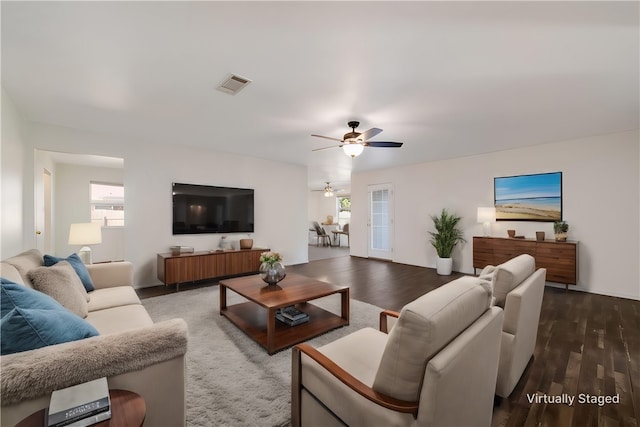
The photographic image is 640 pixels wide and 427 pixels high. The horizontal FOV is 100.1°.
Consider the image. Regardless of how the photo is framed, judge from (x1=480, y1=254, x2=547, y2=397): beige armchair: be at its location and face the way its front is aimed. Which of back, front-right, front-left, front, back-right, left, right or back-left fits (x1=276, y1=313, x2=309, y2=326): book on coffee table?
front-left

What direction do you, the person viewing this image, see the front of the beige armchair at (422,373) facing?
facing away from the viewer and to the left of the viewer

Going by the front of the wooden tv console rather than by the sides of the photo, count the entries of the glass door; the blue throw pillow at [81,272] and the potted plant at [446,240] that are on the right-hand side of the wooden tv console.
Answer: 1

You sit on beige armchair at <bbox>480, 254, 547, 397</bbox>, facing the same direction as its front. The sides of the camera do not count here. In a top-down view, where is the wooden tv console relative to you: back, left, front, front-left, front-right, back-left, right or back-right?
front-left

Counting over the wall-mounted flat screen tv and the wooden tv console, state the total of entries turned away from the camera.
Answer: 0

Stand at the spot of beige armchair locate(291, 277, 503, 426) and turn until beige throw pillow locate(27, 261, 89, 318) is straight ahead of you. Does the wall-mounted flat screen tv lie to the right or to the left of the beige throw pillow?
right

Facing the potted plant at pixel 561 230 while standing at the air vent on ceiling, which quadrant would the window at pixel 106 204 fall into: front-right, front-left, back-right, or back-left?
back-left

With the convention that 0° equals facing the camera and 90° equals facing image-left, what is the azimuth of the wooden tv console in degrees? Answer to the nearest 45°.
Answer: approximately 315°

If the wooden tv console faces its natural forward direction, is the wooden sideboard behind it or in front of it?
in front

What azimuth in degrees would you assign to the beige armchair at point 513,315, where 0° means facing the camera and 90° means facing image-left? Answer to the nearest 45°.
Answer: approximately 135°

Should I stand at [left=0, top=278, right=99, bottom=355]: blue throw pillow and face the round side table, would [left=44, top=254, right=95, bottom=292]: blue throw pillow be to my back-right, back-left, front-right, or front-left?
back-left

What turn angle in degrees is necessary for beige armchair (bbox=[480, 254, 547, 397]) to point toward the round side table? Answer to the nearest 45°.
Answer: approximately 90° to its left

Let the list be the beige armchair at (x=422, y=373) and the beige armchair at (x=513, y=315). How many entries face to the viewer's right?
0

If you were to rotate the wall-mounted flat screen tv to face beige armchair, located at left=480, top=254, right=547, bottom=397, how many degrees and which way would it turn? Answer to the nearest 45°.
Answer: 0° — it already faces it

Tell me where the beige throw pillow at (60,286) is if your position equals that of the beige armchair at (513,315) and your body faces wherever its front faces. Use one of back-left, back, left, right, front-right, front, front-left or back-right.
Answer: left

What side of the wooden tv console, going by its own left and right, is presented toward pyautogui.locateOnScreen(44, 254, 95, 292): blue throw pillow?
right
